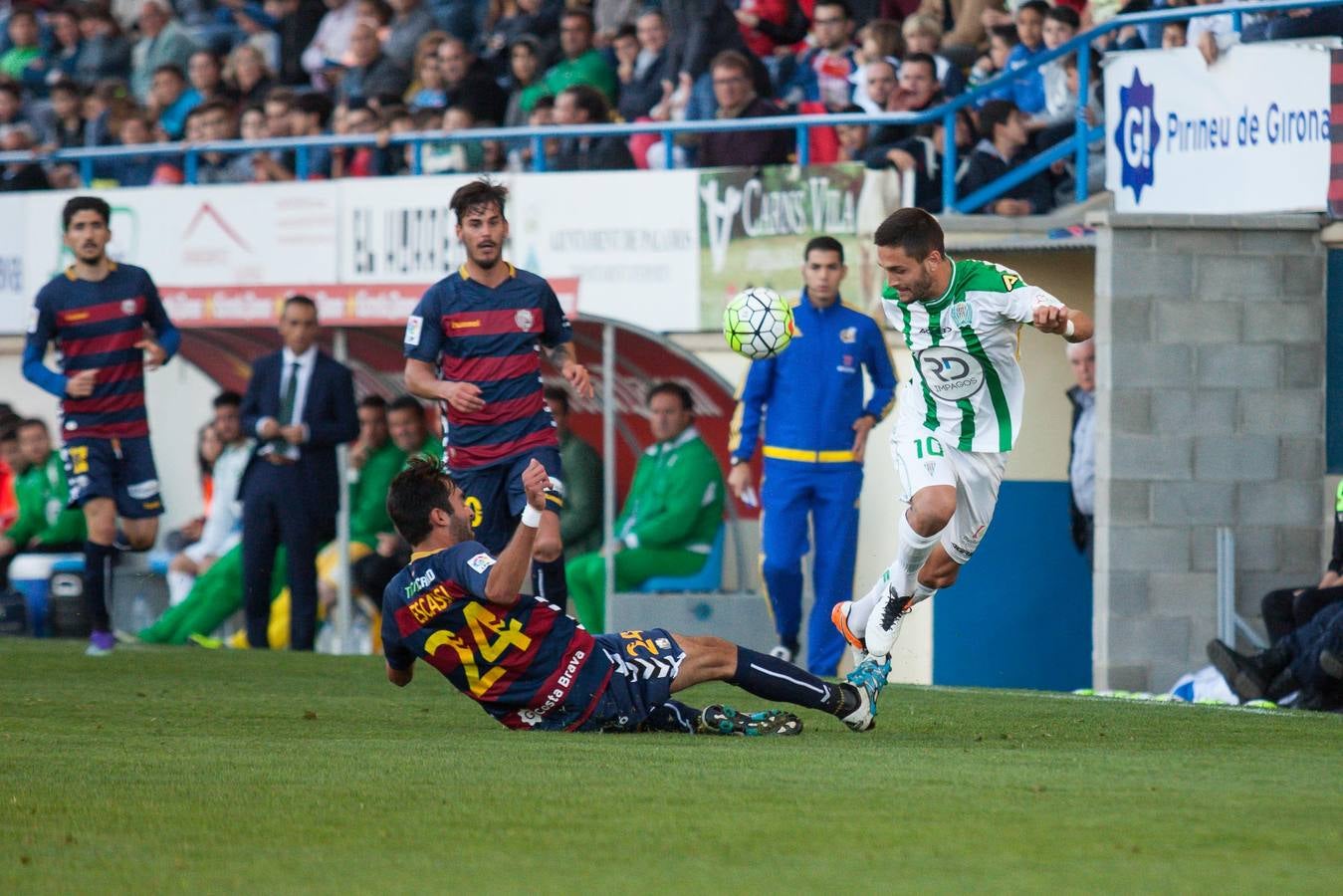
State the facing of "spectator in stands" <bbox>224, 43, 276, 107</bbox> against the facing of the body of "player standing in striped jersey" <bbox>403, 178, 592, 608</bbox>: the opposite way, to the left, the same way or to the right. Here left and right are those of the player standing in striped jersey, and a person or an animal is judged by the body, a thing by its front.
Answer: the same way

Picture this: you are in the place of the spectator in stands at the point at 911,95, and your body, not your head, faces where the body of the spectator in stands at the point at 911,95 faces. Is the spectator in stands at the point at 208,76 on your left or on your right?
on your right

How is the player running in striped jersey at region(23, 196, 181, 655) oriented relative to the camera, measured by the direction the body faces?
toward the camera

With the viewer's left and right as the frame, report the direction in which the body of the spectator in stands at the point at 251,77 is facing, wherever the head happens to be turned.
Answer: facing the viewer

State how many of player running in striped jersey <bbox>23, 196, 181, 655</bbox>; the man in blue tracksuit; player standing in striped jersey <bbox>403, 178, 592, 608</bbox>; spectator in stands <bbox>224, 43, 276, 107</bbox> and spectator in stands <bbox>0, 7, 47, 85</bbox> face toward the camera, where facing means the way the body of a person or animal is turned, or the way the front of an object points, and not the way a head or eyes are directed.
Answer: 5

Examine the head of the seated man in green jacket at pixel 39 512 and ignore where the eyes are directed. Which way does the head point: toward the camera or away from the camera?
toward the camera

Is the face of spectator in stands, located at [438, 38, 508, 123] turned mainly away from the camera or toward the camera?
toward the camera

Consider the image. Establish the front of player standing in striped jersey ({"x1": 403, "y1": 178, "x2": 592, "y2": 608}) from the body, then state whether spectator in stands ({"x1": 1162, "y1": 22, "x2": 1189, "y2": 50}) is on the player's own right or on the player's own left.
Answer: on the player's own left

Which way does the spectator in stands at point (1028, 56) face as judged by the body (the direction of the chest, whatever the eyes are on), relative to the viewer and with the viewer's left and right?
facing the viewer and to the left of the viewer

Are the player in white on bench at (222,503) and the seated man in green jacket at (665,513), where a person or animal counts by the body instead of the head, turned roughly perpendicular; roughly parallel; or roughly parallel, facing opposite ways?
roughly parallel

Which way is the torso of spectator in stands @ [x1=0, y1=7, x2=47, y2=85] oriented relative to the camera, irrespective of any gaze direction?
toward the camera

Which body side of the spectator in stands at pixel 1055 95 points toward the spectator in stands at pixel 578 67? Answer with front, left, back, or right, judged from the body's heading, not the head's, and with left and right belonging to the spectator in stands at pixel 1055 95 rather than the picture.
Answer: right

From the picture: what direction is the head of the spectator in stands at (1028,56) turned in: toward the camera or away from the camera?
toward the camera

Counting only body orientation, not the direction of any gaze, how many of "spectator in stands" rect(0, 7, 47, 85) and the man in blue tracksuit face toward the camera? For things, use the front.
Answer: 2
